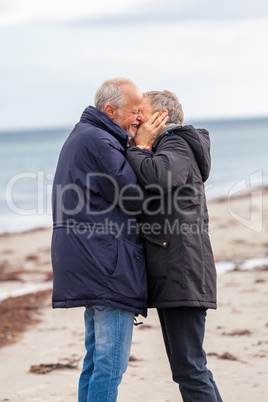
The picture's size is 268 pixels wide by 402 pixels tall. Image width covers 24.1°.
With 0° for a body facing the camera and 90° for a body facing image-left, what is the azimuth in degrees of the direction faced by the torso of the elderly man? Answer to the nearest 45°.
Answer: approximately 270°
